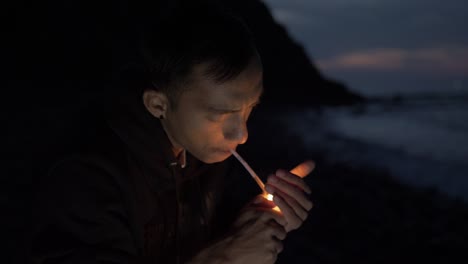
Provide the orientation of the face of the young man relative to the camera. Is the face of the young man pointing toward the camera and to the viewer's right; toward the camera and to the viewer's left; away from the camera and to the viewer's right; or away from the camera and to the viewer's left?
toward the camera and to the viewer's right

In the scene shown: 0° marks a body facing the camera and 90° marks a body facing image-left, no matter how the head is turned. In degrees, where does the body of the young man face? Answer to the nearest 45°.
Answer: approximately 315°
